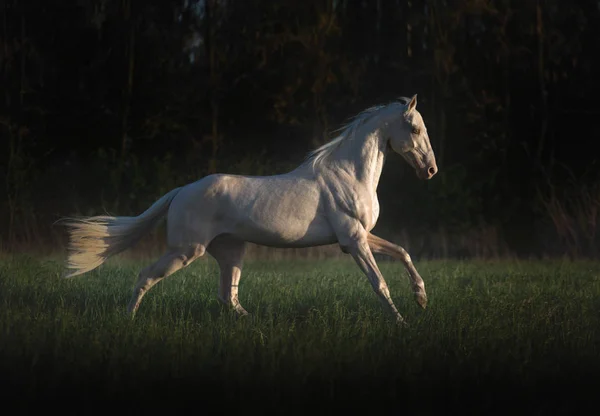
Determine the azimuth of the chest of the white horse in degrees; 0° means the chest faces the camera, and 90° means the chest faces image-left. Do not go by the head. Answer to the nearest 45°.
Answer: approximately 270°
